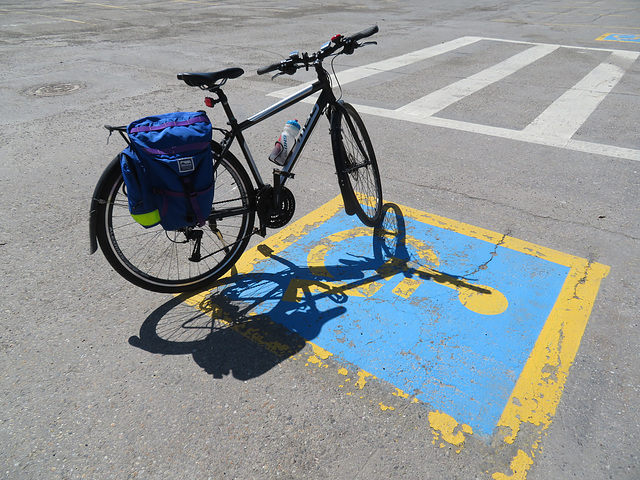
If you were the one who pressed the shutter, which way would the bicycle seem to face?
facing away from the viewer and to the right of the viewer

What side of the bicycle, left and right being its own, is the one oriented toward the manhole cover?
left
